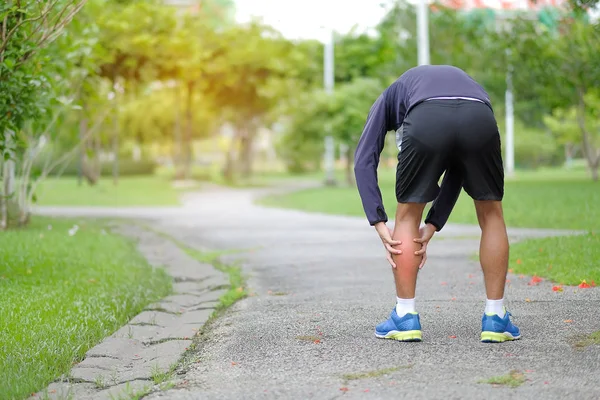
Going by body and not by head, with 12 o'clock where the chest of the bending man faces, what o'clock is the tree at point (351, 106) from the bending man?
The tree is roughly at 12 o'clock from the bending man.

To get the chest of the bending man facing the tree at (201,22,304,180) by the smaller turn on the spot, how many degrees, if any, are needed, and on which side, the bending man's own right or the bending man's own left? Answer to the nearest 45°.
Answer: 0° — they already face it

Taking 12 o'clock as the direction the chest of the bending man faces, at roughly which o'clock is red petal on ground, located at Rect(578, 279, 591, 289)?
The red petal on ground is roughly at 1 o'clock from the bending man.

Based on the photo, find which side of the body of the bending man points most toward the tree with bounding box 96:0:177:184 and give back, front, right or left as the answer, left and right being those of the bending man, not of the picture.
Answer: front

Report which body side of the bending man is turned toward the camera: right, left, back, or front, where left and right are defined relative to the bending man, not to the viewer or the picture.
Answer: back

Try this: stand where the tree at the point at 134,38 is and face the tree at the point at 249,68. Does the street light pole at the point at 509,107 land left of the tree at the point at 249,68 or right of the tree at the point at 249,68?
right

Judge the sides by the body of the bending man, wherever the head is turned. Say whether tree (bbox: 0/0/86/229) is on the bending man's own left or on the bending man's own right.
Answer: on the bending man's own left

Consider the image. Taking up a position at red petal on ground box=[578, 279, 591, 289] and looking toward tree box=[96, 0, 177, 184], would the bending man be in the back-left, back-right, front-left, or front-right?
back-left

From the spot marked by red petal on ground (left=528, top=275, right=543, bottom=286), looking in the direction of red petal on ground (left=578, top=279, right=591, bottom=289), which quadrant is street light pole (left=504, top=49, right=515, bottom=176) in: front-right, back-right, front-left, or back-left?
back-left

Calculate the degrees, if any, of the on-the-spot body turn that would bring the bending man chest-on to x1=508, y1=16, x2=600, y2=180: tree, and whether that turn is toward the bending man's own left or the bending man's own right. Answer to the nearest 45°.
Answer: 0° — they already face it
